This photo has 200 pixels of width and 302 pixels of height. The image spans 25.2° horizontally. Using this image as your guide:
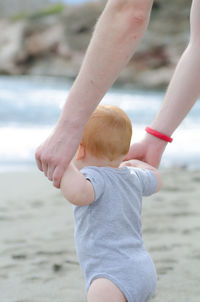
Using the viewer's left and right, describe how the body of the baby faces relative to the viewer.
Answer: facing away from the viewer and to the left of the viewer

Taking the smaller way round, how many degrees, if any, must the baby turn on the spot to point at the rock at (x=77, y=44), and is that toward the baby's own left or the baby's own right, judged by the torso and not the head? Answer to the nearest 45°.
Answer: approximately 45° to the baby's own right

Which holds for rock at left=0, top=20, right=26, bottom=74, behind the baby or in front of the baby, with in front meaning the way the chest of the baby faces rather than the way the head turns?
in front

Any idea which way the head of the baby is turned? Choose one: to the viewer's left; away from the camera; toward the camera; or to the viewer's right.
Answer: away from the camera
